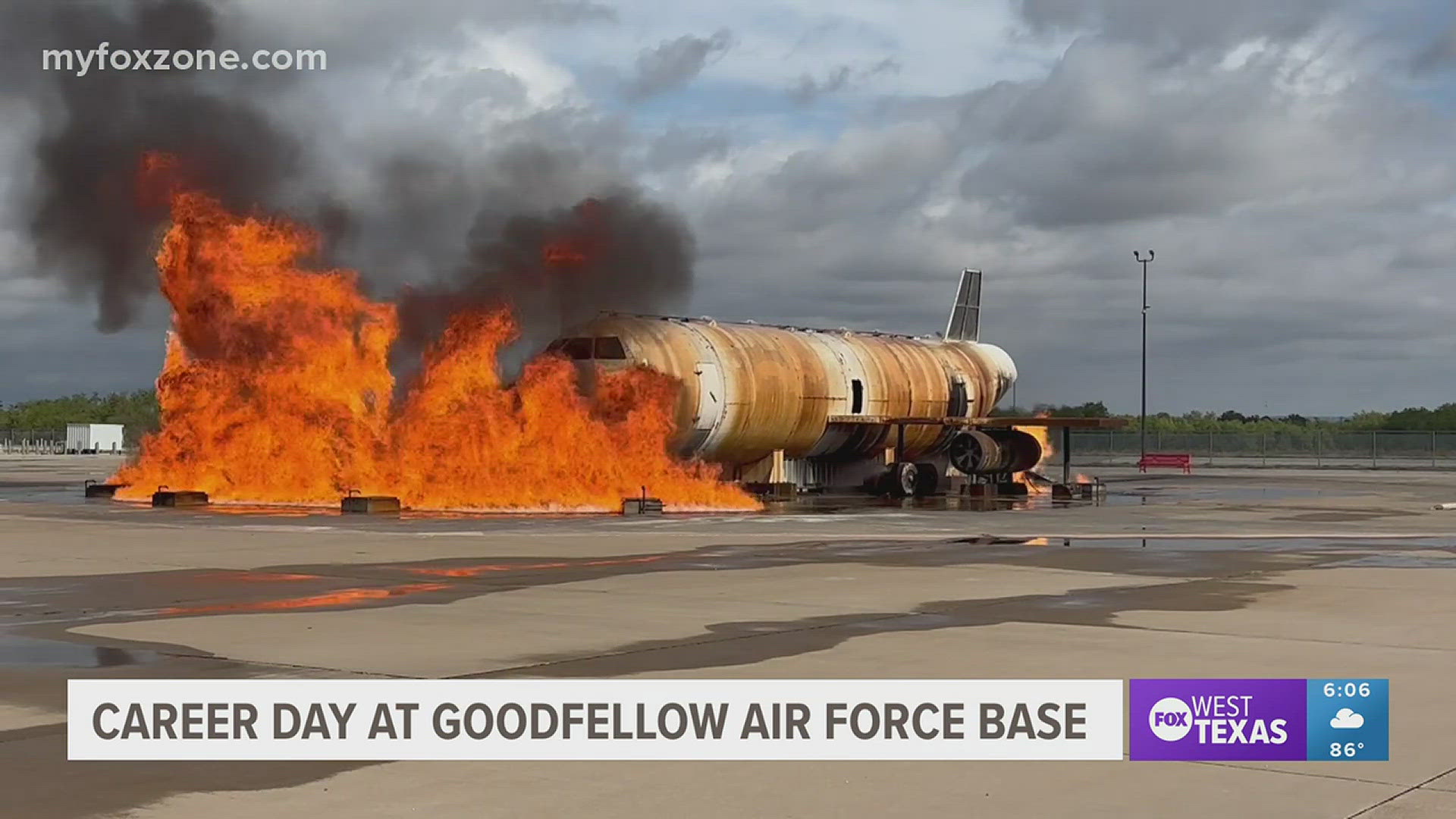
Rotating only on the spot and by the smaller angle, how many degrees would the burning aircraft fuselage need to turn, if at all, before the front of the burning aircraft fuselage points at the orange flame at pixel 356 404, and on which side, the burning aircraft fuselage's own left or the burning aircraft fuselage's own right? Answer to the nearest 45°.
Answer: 0° — it already faces it

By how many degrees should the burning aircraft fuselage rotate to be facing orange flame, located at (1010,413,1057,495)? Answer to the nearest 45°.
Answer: approximately 180°

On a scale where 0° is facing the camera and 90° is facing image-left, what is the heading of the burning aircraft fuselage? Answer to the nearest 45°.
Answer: approximately 45°
